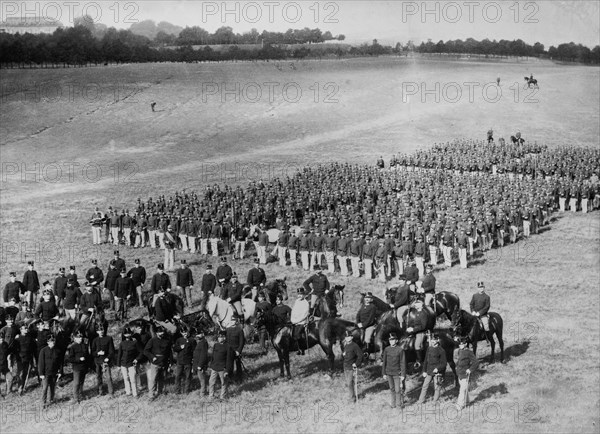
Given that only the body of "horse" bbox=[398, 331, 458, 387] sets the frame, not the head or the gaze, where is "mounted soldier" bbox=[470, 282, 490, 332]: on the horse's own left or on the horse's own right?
on the horse's own right

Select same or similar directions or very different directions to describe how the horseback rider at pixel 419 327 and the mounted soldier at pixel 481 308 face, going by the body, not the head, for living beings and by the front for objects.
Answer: same or similar directions

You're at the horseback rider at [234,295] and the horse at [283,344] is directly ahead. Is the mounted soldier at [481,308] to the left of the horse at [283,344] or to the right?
left

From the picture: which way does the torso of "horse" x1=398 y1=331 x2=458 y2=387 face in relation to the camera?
to the viewer's left

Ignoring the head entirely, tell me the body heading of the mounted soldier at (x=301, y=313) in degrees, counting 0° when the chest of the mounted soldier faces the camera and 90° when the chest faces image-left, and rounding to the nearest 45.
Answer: approximately 45°

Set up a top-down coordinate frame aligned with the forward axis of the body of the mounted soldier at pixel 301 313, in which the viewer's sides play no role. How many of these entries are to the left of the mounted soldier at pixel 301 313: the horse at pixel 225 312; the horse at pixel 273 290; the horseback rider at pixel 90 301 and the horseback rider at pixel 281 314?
0
